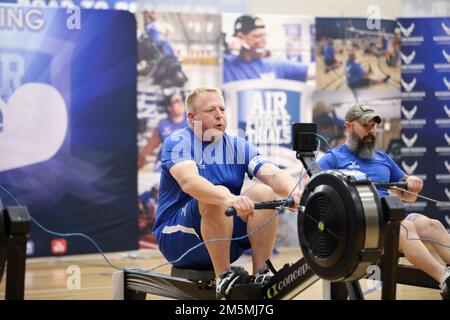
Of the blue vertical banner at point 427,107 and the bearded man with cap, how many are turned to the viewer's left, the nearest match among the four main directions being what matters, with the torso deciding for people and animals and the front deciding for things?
0

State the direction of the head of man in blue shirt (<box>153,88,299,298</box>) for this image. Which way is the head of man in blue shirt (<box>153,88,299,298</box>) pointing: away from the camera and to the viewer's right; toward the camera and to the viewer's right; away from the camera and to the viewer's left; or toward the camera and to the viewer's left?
toward the camera and to the viewer's right

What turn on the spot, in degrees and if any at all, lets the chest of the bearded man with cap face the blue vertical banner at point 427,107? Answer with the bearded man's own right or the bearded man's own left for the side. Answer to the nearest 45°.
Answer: approximately 135° to the bearded man's own left

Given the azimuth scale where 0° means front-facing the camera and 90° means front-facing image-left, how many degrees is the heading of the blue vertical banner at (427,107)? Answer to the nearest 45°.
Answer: approximately 0°

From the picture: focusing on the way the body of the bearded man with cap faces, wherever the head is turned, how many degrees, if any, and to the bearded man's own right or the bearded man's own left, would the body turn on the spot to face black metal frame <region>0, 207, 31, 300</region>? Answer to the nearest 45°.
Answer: approximately 90° to the bearded man's own right

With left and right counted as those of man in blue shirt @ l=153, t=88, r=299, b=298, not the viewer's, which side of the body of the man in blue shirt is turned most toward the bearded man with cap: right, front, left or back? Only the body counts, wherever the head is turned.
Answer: left

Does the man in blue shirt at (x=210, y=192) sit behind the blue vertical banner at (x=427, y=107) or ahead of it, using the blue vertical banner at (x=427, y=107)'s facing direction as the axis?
ahead

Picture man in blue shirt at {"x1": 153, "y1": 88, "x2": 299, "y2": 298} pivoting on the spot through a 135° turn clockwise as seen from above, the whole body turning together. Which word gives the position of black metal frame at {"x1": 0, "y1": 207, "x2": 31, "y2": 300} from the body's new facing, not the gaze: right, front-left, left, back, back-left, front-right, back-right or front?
front-left

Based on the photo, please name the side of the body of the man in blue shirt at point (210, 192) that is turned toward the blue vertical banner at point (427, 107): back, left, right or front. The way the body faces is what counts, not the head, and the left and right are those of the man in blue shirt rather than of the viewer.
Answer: left

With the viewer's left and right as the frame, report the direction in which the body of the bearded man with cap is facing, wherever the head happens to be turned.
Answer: facing the viewer and to the right of the viewer

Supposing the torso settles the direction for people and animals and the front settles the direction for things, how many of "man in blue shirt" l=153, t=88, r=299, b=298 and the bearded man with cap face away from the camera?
0

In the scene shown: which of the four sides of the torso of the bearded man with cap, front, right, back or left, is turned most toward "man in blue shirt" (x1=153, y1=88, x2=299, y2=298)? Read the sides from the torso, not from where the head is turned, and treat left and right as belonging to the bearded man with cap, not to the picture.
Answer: right
